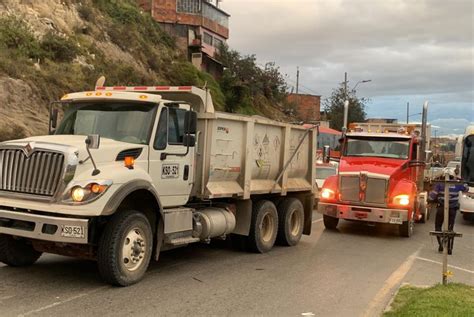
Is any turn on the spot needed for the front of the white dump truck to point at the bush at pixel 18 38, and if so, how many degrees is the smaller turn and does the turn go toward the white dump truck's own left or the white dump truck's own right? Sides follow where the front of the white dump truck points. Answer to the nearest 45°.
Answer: approximately 135° to the white dump truck's own right

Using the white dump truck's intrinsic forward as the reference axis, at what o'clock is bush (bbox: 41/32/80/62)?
The bush is roughly at 4 o'clock from the white dump truck.

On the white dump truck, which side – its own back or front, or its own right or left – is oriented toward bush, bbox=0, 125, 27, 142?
right

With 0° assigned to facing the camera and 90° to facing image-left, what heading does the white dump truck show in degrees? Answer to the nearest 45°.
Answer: approximately 45°

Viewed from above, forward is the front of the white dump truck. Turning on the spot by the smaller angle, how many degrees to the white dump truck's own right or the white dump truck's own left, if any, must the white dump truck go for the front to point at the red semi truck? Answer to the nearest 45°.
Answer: approximately 180°
